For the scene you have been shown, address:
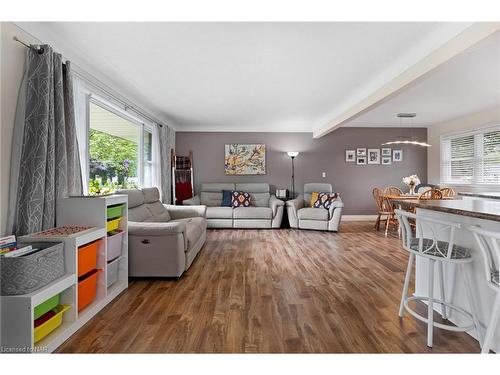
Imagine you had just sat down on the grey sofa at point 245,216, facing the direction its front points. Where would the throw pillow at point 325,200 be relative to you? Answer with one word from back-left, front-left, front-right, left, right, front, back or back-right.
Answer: left

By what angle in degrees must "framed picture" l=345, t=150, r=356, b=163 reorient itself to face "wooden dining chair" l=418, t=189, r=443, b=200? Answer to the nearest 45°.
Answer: approximately 45° to its left

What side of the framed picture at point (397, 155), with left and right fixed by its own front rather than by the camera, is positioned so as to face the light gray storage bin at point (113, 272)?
front

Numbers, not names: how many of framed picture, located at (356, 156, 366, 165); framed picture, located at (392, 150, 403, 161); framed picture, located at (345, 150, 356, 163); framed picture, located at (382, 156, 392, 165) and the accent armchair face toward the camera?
5

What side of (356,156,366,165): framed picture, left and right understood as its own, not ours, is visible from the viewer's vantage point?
front

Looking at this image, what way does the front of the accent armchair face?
toward the camera

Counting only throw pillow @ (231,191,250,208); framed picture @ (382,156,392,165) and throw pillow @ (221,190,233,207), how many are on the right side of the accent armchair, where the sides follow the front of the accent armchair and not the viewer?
2

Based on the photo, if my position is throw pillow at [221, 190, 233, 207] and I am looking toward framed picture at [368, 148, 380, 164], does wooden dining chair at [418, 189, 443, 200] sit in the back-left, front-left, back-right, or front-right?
front-right

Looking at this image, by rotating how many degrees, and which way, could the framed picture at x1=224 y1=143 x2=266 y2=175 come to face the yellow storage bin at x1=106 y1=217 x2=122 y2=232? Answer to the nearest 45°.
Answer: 0° — it already faces it

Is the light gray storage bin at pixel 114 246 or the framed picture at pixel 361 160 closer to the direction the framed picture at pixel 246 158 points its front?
the light gray storage bin

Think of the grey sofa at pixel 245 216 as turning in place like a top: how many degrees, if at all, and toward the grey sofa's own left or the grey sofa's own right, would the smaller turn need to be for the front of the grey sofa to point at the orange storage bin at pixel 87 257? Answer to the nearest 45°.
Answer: approximately 45° to the grey sofa's own right

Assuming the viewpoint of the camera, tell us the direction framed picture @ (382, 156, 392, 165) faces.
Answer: facing the viewer

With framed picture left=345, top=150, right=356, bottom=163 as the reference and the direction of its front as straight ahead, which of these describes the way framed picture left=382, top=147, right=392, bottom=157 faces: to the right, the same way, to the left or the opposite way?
the same way

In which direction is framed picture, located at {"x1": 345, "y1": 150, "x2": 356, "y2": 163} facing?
toward the camera
